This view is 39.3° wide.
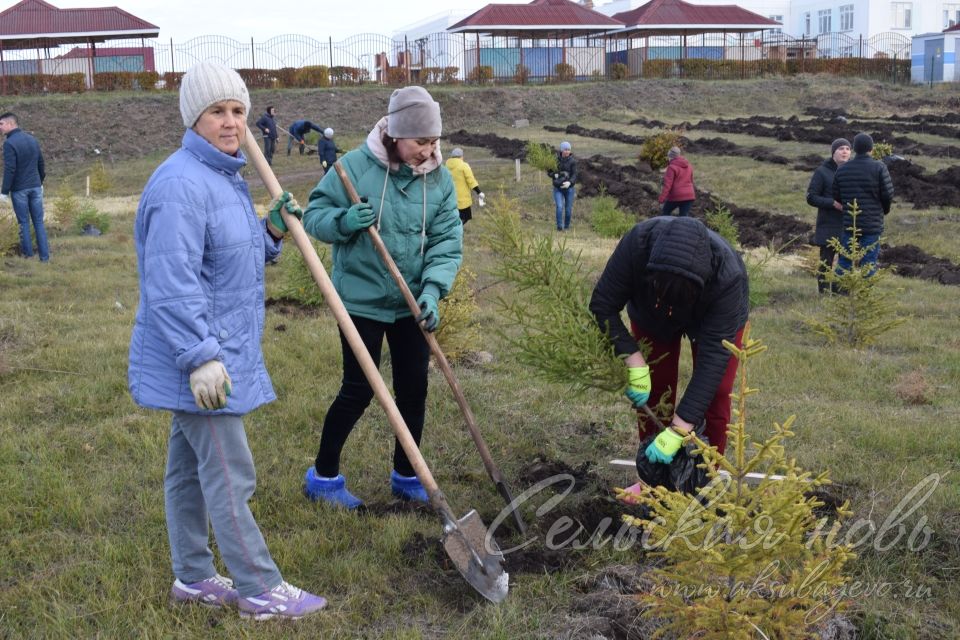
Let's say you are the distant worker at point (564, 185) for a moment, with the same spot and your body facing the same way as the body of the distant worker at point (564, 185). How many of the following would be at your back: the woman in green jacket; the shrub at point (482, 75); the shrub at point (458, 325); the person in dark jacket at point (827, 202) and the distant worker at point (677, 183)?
1

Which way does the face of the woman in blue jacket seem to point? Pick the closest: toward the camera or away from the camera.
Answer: toward the camera

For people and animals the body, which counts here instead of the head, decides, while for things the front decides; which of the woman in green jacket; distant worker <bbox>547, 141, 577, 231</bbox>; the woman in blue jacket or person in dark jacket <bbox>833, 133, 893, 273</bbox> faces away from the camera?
the person in dark jacket

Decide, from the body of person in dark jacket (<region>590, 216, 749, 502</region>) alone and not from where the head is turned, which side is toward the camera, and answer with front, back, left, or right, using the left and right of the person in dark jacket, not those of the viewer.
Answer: front

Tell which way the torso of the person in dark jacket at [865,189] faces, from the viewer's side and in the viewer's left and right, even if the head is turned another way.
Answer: facing away from the viewer

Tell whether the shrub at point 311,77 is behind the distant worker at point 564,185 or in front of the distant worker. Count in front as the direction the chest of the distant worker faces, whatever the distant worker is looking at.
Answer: behind

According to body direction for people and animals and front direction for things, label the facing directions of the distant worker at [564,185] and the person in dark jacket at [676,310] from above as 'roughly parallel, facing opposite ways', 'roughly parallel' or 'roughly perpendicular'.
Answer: roughly parallel

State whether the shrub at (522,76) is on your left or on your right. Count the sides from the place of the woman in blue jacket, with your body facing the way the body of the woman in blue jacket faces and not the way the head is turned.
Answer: on your left

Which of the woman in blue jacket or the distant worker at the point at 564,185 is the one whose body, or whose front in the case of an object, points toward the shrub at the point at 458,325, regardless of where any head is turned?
the distant worker

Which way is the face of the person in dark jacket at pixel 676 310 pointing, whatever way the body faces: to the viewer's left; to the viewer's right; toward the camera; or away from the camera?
toward the camera

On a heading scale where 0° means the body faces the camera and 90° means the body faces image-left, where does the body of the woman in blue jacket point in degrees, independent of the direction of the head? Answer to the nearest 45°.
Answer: approximately 315°
